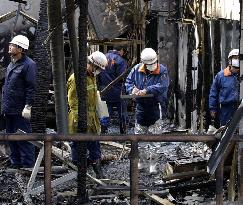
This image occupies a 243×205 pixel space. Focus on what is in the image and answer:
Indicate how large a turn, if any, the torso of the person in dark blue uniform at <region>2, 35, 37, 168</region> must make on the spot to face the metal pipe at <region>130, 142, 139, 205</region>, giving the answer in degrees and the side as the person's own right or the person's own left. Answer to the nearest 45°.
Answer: approximately 45° to the person's own left

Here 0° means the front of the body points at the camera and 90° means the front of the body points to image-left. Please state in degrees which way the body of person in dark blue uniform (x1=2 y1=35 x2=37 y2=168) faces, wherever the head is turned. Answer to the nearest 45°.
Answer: approximately 45°

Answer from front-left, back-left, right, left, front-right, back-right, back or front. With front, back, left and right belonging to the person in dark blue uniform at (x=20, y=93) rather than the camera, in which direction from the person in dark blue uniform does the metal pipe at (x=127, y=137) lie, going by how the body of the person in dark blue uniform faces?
front-left

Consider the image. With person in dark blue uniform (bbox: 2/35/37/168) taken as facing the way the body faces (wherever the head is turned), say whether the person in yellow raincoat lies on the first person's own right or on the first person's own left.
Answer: on the first person's own left

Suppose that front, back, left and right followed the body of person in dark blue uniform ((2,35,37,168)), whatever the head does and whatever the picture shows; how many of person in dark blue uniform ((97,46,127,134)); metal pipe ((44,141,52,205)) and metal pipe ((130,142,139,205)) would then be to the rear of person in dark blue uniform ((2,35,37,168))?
1

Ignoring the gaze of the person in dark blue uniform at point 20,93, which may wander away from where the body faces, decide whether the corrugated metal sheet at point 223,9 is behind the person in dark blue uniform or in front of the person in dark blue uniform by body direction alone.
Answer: behind

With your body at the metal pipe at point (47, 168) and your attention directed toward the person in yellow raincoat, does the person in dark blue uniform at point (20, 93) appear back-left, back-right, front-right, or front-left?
front-left
